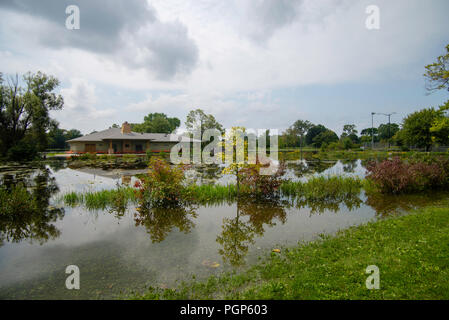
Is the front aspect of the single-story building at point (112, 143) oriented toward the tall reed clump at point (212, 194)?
yes

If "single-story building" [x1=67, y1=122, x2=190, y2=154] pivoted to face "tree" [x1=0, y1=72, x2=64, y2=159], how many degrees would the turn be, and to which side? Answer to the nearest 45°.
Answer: approximately 45° to its right

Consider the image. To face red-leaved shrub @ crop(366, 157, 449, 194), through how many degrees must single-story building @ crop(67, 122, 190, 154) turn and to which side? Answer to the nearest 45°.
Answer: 0° — it already faces it

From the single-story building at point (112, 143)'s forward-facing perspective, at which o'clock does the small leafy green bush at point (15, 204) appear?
The small leafy green bush is roughly at 12 o'clock from the single-story building.

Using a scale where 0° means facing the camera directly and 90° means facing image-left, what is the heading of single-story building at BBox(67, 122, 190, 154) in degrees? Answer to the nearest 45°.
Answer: approximately 0°

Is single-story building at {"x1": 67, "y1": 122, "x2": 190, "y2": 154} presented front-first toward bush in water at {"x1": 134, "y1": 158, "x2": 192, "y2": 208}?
yes

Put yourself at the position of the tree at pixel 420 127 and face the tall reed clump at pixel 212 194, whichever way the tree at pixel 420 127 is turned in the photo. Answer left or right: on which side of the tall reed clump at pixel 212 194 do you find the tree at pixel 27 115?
right
